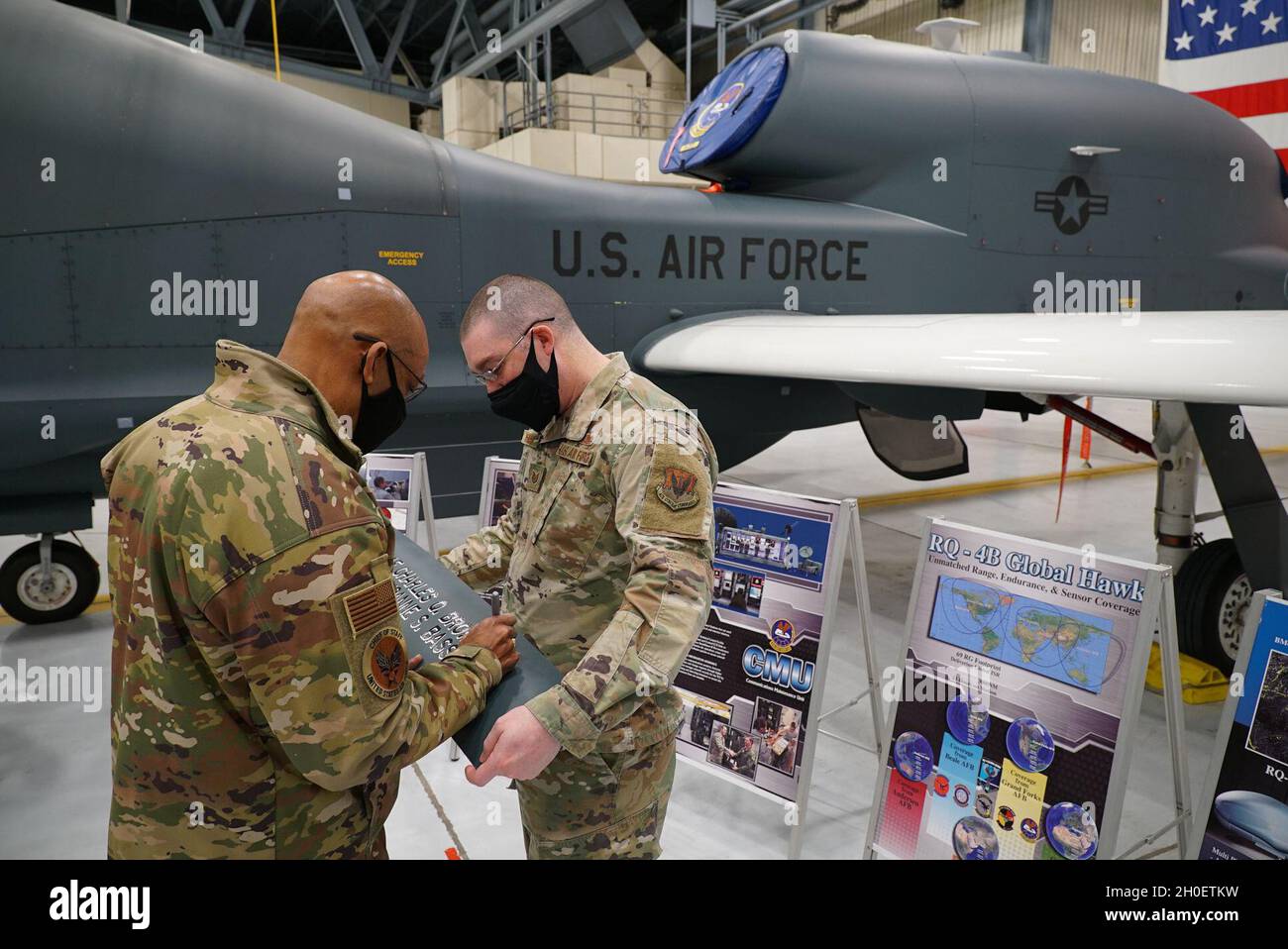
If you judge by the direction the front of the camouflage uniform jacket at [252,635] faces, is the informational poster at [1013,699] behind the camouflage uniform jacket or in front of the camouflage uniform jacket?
in front

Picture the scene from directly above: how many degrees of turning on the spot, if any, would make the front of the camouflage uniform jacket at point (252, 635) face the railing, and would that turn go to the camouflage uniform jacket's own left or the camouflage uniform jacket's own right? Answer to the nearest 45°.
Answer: approximately 45° to the camouflage uniform jacket's own left

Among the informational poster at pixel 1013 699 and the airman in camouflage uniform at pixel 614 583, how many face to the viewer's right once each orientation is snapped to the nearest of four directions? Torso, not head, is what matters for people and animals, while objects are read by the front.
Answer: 0

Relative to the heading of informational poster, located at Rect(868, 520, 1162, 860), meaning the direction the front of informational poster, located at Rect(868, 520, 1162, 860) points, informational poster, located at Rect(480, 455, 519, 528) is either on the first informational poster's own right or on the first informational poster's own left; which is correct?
on the first informational poster's own right

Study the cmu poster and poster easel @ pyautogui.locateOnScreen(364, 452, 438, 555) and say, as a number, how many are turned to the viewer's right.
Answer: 0

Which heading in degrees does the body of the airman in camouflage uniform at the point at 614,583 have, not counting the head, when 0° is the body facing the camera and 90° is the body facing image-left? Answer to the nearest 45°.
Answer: approximately 45°

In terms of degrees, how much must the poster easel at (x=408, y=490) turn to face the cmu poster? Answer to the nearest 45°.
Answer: approximately 90° to its left

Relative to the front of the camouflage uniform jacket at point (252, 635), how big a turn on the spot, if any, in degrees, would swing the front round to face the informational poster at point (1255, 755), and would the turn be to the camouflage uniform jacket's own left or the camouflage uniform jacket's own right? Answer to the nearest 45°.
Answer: approximately 45° to the camouflage uniform jacket's own right

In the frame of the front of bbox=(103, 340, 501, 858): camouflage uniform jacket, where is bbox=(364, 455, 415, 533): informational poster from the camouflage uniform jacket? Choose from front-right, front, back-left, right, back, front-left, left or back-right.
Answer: front-left

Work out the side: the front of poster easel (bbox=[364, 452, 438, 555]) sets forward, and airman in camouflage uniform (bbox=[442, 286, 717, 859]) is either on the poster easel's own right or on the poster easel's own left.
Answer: on the poster easel's own left
